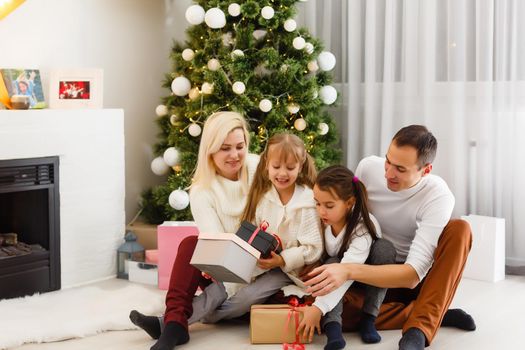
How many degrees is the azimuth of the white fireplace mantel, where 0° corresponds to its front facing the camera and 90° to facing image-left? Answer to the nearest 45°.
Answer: approximately 315°

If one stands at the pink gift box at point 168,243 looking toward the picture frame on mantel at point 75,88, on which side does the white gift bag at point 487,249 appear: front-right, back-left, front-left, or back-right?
back-right

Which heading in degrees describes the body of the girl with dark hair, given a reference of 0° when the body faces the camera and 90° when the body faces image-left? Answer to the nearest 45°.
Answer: approximately 45°

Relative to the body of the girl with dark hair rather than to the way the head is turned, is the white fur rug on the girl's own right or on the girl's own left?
on the girl's own right
